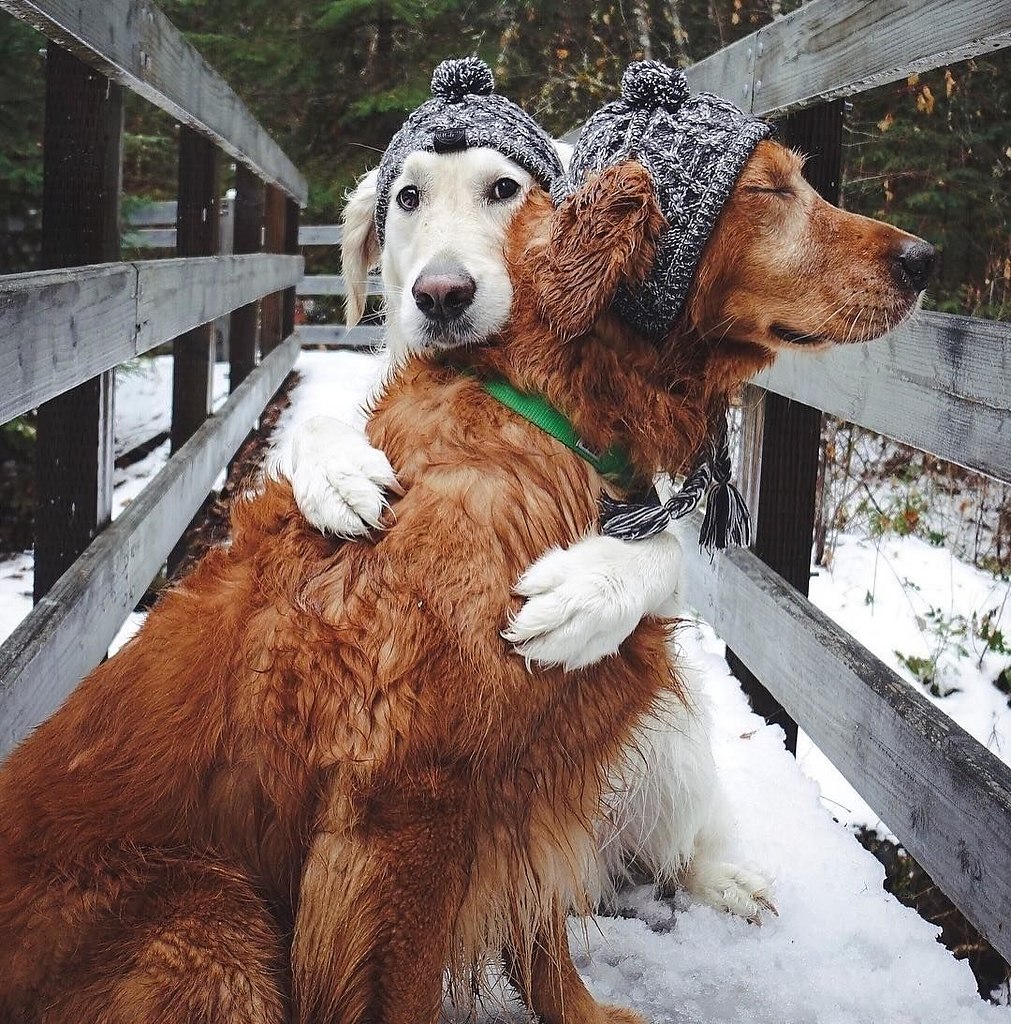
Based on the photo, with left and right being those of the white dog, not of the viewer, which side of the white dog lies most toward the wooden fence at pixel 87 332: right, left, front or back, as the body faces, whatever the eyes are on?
right

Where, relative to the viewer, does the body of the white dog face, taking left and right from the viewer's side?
facing the viewer
